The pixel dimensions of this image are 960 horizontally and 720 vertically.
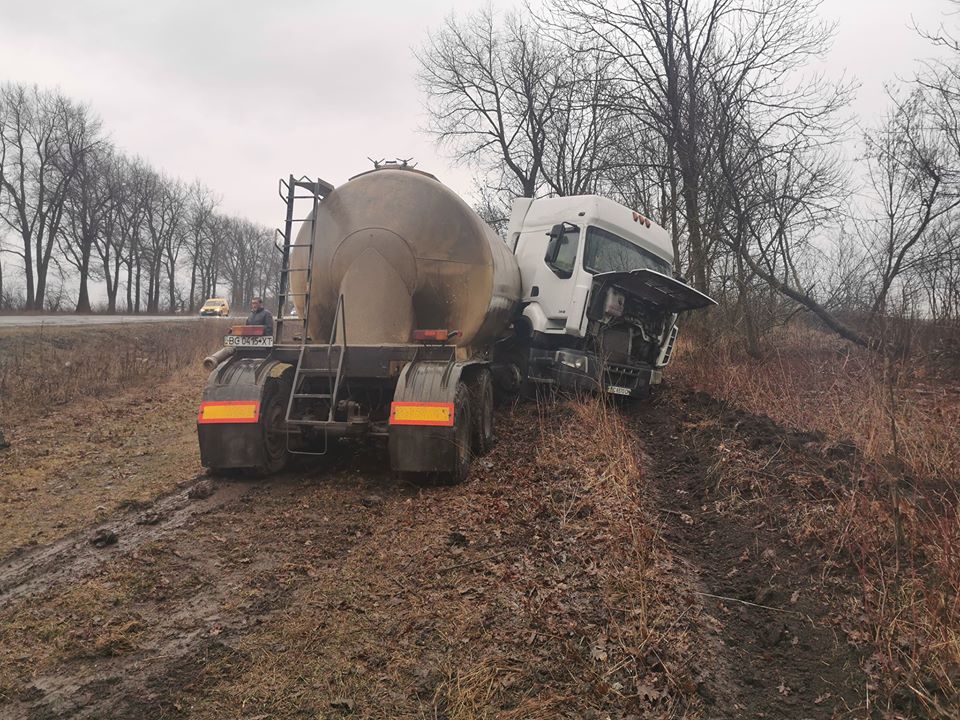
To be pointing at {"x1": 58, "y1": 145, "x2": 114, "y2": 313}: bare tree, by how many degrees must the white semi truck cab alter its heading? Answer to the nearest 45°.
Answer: approximately 180°

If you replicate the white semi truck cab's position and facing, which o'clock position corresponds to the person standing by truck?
The person standing by truck is roughly at 4 o'clock from the white semi truck cab.

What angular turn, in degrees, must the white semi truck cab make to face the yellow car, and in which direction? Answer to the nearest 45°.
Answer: approximately 180°

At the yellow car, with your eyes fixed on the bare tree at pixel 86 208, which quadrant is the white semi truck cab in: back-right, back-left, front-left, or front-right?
back-left

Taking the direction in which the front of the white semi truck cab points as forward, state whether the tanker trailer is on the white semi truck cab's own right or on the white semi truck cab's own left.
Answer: on the white semi truck cab's own right

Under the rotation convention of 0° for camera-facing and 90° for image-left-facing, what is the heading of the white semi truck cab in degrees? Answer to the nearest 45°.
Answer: approximately 315°
